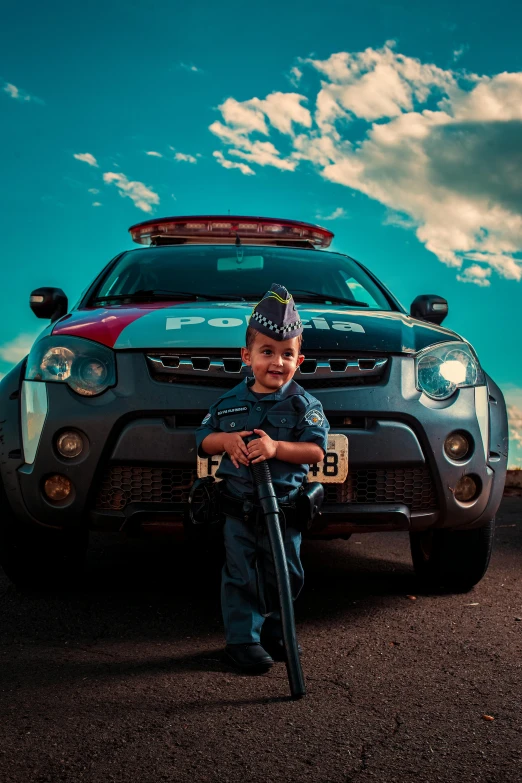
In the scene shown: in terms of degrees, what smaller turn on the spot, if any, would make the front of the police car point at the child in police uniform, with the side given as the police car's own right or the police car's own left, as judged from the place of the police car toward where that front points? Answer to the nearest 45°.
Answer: approximately 45° to the police car's own left

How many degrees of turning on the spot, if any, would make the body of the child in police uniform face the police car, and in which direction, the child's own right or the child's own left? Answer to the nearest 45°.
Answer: approximately 135° to the child's own right

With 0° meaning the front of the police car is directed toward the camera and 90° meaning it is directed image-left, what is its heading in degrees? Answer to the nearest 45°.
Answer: approximately 0°

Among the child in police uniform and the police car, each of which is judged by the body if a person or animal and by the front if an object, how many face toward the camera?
2

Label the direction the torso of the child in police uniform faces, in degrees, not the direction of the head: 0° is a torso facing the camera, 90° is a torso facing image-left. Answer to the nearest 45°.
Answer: approximately 0°
